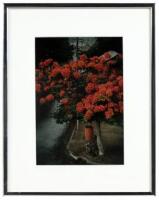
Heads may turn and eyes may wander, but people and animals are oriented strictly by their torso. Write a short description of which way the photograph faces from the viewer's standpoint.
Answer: facing the viewer
